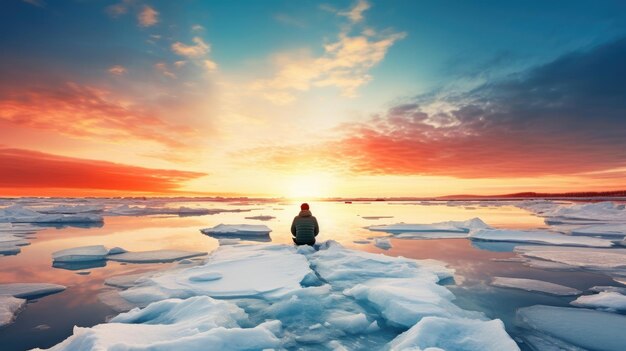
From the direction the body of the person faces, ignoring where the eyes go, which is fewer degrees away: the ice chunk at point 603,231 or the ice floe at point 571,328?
the ice chunk

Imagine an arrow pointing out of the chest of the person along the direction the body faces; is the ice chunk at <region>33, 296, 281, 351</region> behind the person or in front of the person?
behind

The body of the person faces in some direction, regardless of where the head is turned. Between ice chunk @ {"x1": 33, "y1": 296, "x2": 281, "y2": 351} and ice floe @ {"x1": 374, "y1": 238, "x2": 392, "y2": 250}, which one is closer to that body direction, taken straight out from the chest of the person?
the ice floe

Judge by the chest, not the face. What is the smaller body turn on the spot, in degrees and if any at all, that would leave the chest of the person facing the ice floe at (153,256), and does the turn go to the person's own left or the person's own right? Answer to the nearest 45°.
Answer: approximately 90° to the person's own left

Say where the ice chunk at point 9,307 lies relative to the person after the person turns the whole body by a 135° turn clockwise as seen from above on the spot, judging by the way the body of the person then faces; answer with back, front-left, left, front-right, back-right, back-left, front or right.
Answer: right

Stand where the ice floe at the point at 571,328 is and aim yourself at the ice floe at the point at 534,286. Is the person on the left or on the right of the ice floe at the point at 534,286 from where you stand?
left

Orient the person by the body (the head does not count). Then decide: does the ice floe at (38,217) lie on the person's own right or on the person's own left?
on the person's own left

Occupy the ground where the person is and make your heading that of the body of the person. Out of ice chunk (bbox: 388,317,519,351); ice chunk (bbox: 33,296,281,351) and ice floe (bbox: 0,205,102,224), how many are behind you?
2

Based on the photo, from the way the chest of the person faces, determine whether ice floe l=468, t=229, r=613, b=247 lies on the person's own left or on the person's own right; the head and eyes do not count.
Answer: on the person's own right

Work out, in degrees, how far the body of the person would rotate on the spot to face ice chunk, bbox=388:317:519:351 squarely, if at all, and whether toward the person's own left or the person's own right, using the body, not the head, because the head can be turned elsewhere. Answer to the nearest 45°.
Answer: approximately 180°

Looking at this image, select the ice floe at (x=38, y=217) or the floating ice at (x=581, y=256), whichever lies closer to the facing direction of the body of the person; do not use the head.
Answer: the ice floe

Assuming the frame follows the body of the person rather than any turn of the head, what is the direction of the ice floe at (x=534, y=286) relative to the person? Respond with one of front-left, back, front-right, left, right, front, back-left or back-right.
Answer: back-right

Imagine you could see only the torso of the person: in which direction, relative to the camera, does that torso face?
away from the camera

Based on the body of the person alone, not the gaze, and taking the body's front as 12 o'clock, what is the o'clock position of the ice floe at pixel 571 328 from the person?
The ice floe is roughly at 5 o'clock from the person.
